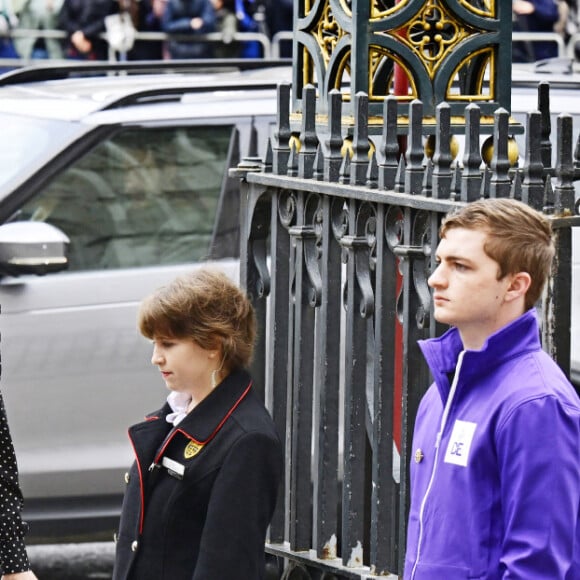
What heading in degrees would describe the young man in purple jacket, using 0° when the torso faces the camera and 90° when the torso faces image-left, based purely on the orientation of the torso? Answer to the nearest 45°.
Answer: approximately 45°

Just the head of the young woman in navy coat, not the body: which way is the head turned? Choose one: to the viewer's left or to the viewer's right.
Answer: to the viewer's left

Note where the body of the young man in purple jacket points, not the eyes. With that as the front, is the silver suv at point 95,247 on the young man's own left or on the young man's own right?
on the young man's own right

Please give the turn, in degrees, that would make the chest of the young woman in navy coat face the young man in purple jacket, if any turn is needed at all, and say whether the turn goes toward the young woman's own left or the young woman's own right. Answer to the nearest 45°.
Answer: approximately 90° to the young woman's own left

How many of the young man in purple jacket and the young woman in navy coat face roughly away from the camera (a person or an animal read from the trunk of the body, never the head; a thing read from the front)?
0

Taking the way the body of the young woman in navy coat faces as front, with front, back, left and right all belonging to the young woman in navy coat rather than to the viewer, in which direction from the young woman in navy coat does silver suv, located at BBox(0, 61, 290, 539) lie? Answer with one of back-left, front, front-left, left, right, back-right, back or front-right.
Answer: back-right
